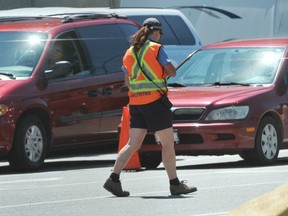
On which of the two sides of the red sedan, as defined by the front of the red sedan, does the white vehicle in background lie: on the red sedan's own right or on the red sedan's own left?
on the red sedan's own right

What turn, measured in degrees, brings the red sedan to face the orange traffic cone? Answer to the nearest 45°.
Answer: approximately 45° to its right

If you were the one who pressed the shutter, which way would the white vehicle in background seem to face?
facing to the left of the viewer

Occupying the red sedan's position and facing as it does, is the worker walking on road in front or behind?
in front
